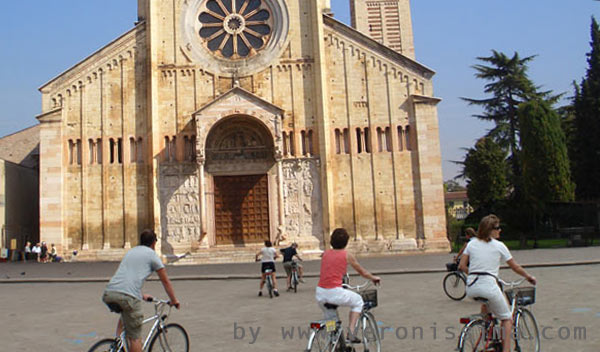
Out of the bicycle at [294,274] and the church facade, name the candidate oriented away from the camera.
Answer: the bicycle

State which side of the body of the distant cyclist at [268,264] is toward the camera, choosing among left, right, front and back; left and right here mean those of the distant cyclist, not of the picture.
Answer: back

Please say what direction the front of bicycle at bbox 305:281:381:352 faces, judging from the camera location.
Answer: facing away from the viewer and to the right of the viewer

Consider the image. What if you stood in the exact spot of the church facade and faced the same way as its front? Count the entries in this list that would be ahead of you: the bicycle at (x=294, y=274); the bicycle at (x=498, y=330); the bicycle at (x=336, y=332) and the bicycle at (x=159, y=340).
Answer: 4

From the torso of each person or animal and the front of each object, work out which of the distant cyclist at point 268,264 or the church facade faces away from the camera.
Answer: the distant cyclist

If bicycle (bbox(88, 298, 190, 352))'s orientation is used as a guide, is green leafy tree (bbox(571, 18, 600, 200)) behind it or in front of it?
in front

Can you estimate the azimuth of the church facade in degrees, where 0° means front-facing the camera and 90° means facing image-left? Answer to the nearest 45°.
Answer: approximately 0°

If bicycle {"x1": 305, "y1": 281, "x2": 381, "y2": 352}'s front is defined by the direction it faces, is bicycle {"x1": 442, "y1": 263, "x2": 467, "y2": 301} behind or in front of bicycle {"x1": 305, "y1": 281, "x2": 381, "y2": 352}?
in front

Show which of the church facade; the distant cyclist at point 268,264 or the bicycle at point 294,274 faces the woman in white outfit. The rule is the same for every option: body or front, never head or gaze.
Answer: the church facade

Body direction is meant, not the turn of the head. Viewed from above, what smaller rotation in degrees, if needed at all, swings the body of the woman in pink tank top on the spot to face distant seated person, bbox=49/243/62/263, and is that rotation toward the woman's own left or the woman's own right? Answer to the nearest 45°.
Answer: approximately 90° to the woman's own left

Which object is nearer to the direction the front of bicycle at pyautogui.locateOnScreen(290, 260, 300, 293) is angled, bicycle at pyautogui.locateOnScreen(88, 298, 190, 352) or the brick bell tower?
the brick bell tower

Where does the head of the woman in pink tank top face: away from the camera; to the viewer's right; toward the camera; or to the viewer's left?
away from the camera

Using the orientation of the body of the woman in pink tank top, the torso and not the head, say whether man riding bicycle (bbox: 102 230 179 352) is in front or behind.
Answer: behind
